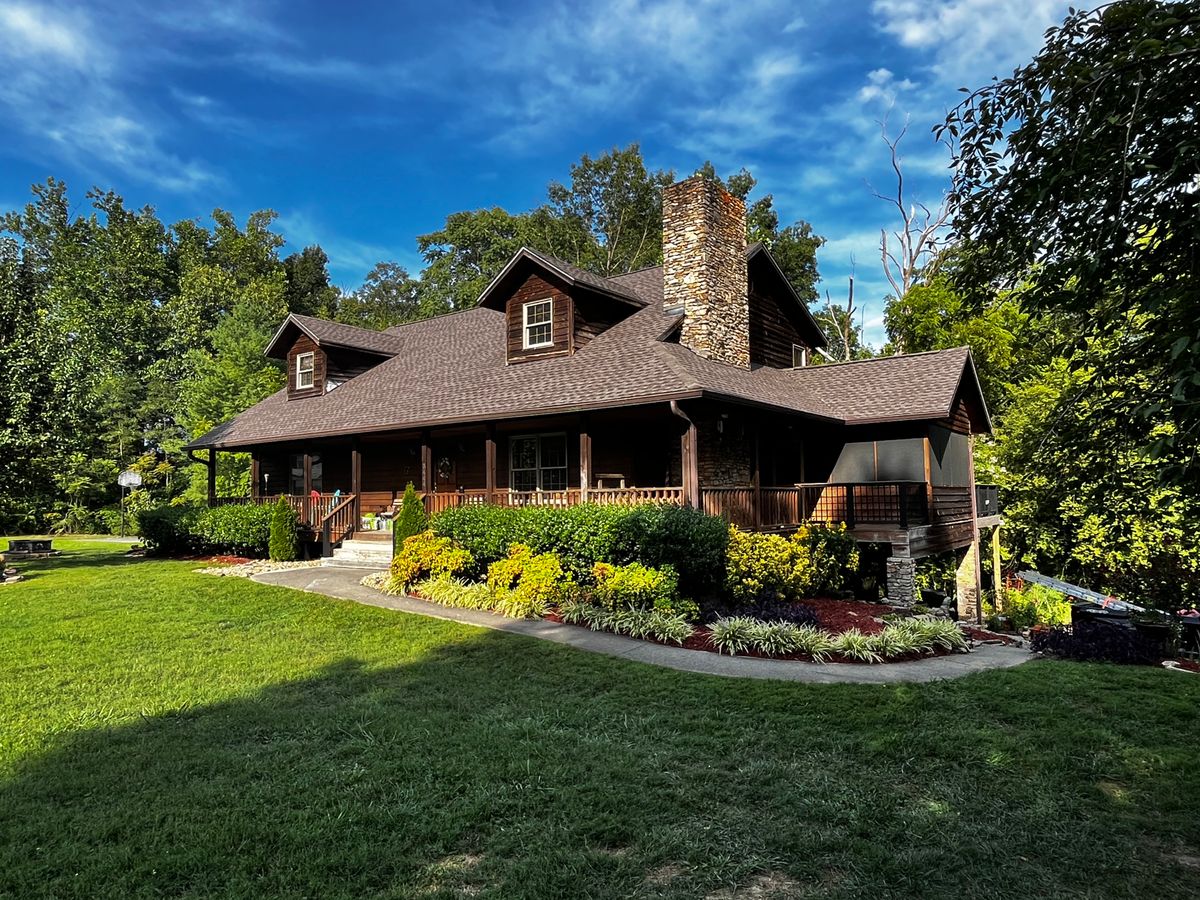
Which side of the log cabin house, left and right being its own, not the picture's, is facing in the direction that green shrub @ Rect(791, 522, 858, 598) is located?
left

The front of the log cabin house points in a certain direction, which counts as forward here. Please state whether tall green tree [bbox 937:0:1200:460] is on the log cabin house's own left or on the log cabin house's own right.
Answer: on the log cabin house's own left

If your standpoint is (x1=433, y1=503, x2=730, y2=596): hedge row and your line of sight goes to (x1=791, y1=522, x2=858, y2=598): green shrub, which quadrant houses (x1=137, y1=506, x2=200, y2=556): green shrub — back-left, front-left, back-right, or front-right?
back-left

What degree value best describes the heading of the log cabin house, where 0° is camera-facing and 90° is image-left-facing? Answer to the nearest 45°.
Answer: approximately 45°

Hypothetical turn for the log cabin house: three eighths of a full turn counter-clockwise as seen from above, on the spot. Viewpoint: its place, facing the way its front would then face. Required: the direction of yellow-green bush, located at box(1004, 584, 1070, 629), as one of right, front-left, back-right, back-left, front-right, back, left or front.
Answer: front

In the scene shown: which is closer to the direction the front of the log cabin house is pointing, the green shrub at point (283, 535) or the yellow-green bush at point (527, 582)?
the yellow-green bush

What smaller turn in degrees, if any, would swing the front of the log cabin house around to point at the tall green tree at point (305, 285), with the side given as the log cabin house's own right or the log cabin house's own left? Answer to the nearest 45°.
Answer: approximately 90° to the log cabin house's own right

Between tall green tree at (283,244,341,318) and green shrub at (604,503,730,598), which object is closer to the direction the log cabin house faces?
the green shrub

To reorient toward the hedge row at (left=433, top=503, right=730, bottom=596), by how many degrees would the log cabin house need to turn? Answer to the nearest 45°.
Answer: approximately 45° to its left

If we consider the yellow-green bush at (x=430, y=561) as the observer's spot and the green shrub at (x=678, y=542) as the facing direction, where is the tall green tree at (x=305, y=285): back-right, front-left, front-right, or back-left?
back-left

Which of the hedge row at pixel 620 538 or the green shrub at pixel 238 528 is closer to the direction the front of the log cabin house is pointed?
the hedge row

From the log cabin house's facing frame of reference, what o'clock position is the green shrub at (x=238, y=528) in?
The green shrub is roughly at 2 o'clock from the log cabin house.

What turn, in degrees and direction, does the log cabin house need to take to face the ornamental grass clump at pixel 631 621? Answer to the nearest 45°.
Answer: approximately 45° to its left
